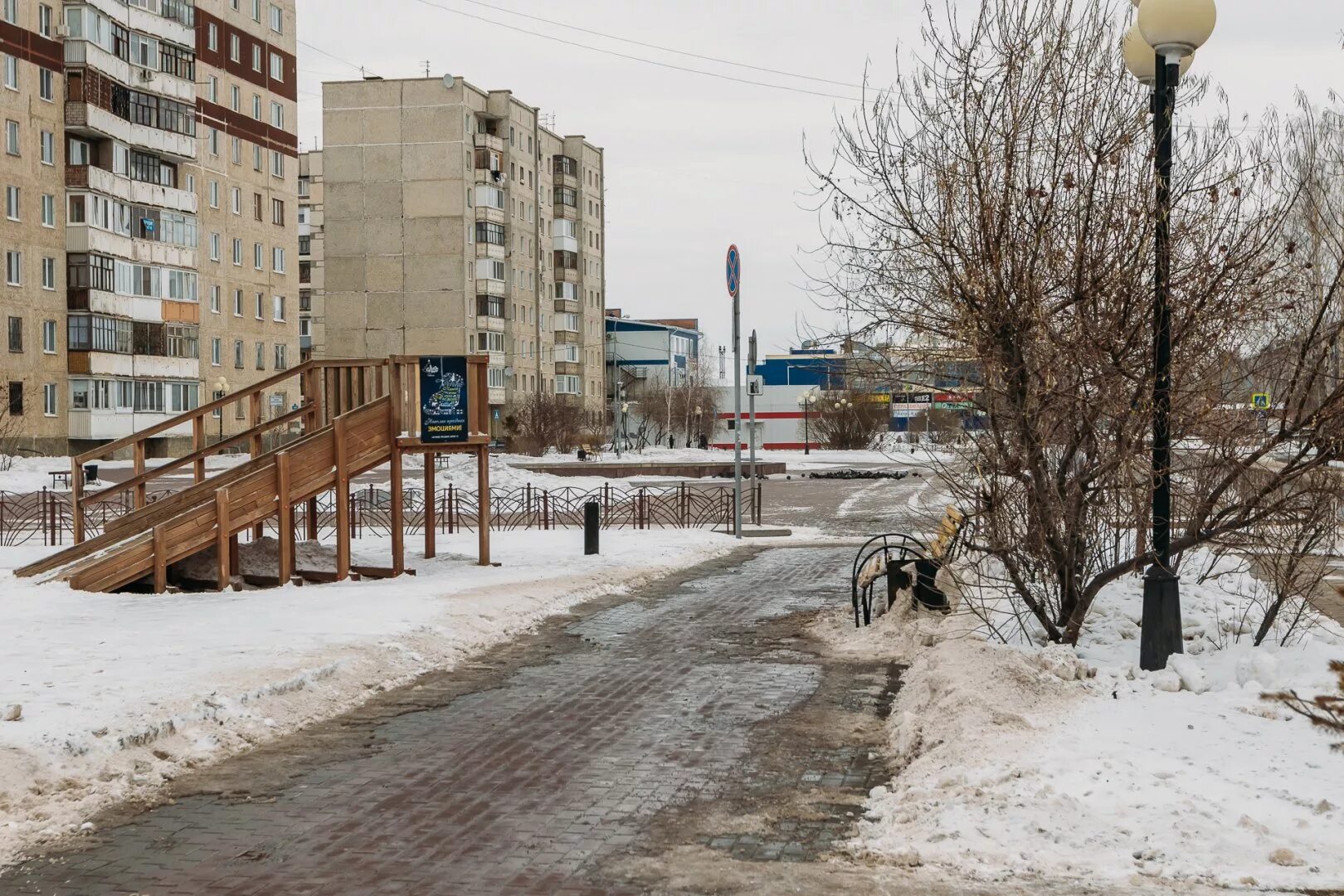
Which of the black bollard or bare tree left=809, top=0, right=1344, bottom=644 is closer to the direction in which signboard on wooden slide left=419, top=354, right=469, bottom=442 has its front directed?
the bare tree

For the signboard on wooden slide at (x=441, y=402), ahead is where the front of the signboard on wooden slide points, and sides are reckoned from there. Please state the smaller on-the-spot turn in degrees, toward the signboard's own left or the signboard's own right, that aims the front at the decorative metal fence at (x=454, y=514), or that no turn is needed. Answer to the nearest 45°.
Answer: approximately 180°

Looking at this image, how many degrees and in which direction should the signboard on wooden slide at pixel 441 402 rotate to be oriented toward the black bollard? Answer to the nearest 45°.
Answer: approximately 135° to its left

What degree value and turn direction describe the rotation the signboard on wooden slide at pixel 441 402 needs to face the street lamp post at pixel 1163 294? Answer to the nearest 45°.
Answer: approximately 45° to its left

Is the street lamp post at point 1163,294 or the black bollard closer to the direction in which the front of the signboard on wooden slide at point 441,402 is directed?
the street lamp post

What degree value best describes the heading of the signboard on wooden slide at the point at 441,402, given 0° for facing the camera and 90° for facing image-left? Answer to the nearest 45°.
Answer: approximately 0°

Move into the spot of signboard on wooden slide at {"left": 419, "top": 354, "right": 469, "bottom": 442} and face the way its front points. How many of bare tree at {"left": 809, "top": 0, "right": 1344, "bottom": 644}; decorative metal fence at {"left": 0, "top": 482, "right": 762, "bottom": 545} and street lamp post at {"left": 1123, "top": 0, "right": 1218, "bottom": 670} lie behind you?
1
